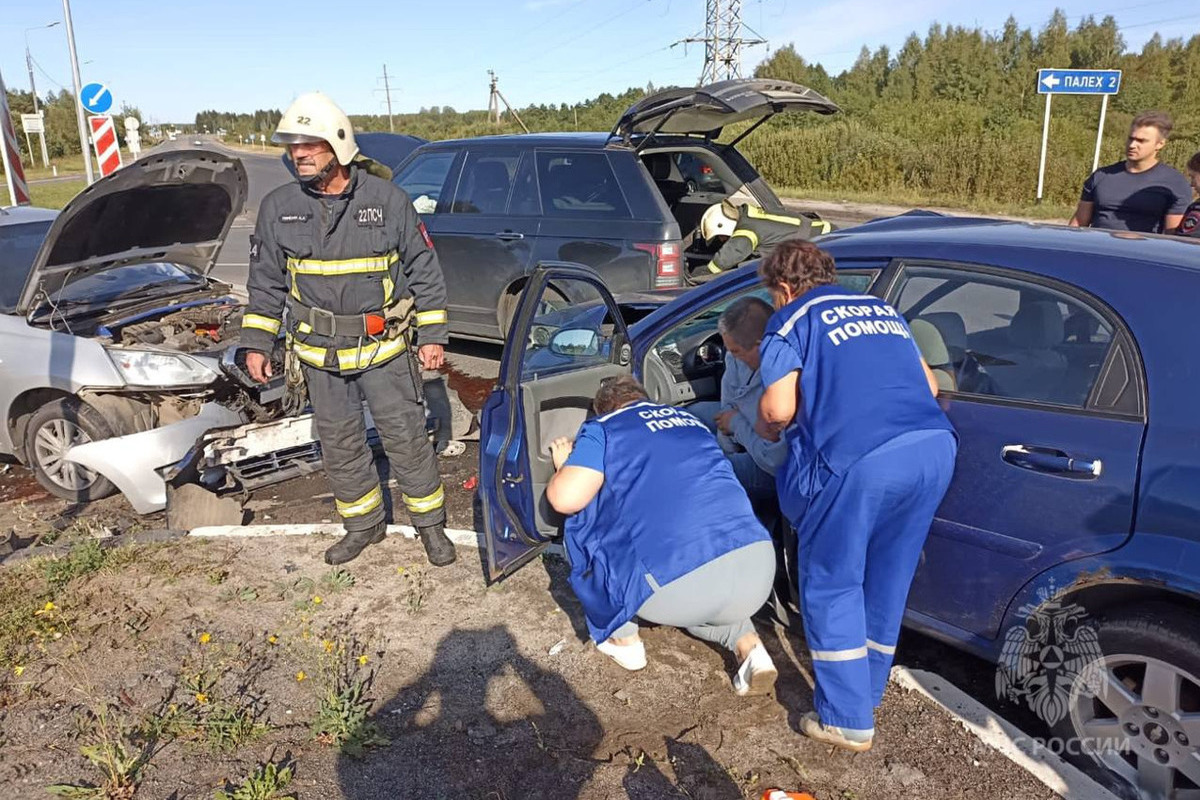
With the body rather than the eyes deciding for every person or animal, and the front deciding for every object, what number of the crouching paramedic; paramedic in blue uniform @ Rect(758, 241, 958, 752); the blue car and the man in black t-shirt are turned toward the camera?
1

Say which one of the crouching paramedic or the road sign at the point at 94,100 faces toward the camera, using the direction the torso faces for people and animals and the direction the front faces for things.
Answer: the road sign

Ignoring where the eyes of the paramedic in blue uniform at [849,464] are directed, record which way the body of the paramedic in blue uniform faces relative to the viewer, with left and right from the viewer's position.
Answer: facing away from the viewer and to the left of the viewer

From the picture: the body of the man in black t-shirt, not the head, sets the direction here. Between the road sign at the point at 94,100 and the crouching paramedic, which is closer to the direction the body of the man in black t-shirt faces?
the crouching paramedic

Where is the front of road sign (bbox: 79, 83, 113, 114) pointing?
toward the camera

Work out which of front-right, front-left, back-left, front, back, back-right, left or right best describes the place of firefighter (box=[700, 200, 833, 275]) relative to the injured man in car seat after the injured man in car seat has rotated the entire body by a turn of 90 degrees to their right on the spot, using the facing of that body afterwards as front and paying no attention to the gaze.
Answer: front-right

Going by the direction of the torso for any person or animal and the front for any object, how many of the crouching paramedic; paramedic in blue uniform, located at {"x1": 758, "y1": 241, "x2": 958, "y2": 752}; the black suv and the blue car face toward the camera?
0

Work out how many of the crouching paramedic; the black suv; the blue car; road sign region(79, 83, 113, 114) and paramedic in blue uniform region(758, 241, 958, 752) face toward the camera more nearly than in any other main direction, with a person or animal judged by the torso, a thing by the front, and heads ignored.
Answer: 1

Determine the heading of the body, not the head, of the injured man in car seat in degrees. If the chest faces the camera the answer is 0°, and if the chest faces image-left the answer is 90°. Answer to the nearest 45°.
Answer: approximately 45°

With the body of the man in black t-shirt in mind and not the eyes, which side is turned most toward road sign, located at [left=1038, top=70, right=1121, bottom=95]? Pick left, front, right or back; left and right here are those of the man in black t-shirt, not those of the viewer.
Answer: back

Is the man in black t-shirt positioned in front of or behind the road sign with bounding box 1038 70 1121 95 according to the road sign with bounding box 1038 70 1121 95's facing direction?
in front

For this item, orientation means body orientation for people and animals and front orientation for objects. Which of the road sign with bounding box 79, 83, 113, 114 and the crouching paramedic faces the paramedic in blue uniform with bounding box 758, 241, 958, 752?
the road sign

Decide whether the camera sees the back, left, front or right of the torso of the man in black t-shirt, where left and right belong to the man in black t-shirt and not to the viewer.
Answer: front

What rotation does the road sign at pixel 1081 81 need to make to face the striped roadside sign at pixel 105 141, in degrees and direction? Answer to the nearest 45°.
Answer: approximately 45° to its right

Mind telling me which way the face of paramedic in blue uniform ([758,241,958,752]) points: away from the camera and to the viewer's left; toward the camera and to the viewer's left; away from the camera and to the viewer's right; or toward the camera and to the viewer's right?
away from the camera and to the viewer's left

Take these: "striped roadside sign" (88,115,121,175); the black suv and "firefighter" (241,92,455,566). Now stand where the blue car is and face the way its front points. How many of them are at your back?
0

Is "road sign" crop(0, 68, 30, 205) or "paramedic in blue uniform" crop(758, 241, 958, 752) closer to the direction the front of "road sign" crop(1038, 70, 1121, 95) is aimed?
the paramedic in blue uniform

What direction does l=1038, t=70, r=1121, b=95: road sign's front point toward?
toward the camera

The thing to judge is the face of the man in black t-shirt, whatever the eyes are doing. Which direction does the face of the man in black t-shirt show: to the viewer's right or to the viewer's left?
to the viewer's left

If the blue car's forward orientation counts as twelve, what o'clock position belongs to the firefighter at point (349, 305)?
The firefighter is roughly at 11 o'clock from the blue car.

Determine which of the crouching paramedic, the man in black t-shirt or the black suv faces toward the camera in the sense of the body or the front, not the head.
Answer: the man in black t-shirt
